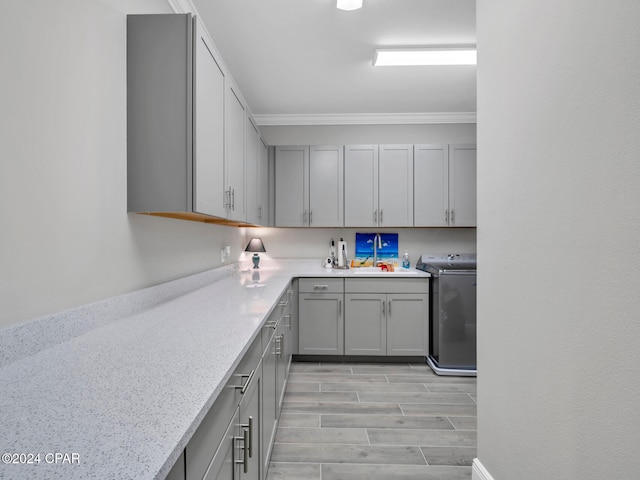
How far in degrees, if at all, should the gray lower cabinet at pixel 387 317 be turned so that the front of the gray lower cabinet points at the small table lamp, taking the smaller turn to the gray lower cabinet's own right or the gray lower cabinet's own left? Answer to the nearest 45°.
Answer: approximately 90° to the gray lower cabinet's own right

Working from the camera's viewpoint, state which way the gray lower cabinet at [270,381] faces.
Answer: facing to the right of the viewer

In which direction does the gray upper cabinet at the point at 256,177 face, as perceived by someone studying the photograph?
facing to the right of the viewer

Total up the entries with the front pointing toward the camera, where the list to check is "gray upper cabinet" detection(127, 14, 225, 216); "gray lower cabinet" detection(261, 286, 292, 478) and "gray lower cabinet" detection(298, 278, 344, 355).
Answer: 1

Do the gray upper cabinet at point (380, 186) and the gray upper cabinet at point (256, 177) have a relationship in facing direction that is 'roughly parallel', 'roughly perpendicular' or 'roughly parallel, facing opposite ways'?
roughly perpendicular

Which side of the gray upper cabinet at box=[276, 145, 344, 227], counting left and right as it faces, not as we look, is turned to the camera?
front

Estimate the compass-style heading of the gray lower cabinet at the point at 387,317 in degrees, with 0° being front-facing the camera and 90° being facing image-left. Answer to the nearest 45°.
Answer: approximately 0°

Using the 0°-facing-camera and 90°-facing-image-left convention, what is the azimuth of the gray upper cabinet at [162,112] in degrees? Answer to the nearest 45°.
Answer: approximately 270°

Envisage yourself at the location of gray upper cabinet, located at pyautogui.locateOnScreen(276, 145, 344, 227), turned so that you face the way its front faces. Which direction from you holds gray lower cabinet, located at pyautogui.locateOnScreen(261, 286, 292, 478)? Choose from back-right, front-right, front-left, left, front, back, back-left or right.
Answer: front

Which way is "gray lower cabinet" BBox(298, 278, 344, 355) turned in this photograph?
toward the camera

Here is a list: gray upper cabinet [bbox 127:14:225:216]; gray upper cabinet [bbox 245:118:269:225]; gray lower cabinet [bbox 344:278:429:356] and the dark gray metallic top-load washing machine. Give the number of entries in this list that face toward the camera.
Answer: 2

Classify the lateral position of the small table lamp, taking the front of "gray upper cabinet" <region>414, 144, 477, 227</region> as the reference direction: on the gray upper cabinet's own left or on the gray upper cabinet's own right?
on the gray upper cabinet's own right

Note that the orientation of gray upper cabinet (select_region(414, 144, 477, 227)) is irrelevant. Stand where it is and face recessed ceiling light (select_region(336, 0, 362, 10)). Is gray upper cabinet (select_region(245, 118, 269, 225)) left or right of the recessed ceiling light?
right
